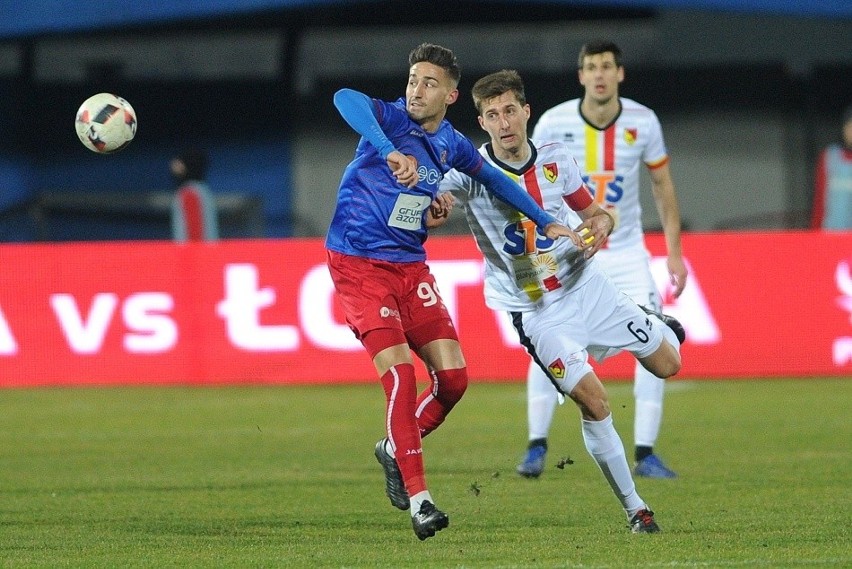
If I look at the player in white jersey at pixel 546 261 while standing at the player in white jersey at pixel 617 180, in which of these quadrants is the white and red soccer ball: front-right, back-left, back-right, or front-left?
front-right

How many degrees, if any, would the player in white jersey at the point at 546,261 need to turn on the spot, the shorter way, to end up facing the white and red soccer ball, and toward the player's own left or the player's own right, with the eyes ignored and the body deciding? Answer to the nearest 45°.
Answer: approximately 90° to the player's own right

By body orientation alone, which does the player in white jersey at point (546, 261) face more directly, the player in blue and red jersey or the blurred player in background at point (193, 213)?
the player in blue and red jersey

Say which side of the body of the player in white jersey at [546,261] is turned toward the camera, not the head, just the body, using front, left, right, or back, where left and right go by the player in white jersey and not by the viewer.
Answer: front

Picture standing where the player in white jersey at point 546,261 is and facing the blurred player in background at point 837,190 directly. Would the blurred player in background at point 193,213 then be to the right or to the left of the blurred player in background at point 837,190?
left

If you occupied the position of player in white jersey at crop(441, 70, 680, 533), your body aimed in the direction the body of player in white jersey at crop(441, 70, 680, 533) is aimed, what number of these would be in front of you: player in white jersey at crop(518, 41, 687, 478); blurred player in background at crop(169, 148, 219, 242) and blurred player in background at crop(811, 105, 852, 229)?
0

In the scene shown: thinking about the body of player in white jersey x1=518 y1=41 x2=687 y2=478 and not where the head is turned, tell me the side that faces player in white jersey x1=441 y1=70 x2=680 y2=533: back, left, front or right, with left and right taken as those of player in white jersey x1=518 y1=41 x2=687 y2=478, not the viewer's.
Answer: front

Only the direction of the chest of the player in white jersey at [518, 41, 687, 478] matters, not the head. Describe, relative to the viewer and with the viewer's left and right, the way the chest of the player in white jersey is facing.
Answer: facing the viewer

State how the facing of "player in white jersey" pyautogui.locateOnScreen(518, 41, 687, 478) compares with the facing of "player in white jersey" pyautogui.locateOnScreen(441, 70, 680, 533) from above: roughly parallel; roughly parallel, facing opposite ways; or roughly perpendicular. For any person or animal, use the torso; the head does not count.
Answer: roughly parallel

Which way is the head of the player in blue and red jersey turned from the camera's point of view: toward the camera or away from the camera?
toward the camera

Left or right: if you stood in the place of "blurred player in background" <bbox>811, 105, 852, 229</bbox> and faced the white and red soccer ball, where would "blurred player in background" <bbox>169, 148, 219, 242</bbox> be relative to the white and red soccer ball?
right

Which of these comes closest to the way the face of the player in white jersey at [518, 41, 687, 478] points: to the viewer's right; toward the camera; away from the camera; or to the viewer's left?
toward the camera

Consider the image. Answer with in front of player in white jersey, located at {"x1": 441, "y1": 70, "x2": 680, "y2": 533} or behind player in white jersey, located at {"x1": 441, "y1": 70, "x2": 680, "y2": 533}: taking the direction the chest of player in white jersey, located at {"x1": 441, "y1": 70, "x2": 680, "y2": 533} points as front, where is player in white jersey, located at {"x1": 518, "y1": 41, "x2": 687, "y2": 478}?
behind

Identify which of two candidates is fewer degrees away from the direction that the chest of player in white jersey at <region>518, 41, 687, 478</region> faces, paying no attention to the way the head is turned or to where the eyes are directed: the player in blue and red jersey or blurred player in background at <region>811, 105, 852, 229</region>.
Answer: the player in blue and red jersey

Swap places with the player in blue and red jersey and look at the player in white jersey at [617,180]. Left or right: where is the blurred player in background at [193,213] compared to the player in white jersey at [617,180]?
left

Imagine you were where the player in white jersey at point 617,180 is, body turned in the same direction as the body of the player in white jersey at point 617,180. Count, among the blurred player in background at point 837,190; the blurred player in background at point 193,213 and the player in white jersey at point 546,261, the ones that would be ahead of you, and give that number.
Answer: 1
